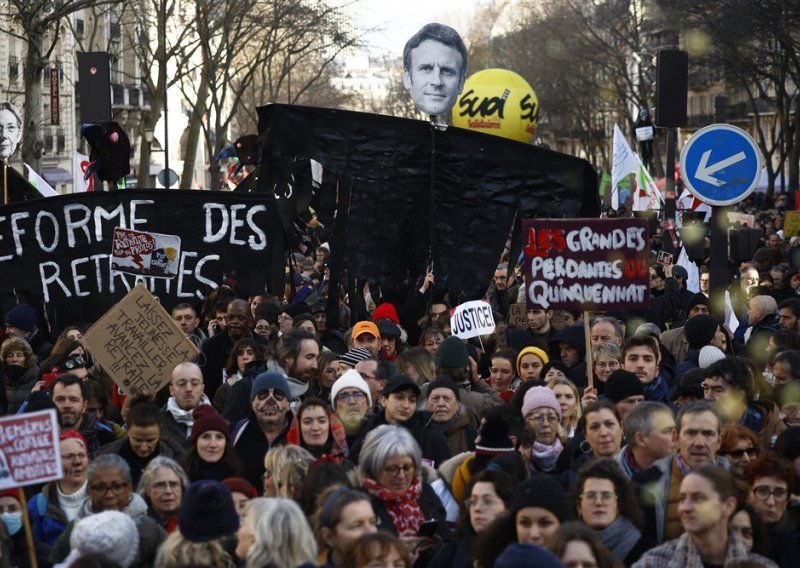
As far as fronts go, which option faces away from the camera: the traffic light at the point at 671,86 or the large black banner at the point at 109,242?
the traffic light

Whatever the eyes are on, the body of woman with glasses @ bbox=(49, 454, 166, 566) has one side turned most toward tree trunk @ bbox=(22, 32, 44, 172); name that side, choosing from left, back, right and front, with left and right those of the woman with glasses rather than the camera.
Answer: back

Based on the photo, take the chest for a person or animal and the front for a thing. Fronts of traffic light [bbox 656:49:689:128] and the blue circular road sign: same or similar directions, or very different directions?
very different directions

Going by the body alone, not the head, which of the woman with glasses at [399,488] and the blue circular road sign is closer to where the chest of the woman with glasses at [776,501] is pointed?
the woman with glasses
